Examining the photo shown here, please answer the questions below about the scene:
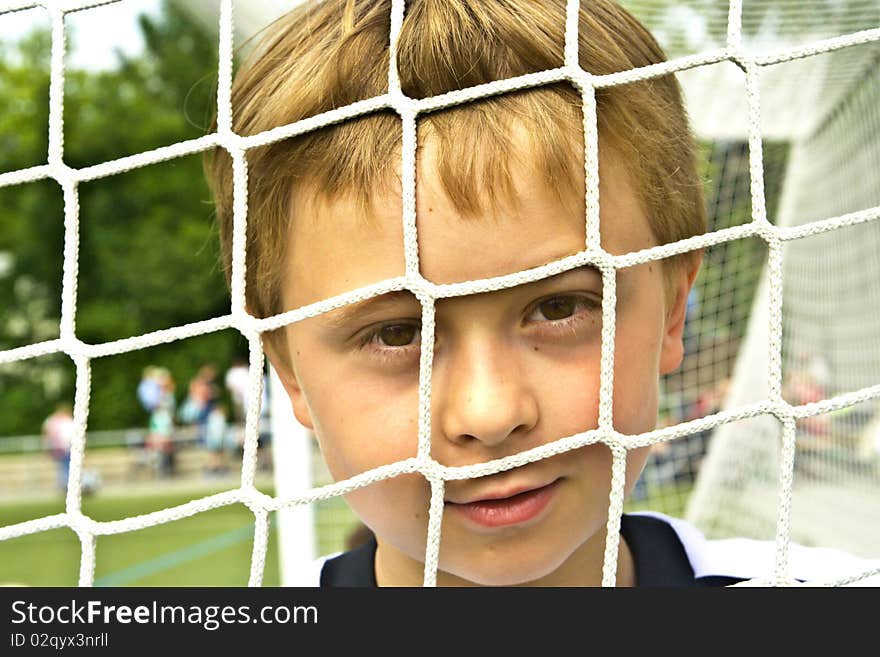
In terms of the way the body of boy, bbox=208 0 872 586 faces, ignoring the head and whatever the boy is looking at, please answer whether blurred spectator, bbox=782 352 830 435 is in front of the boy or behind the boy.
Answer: behind

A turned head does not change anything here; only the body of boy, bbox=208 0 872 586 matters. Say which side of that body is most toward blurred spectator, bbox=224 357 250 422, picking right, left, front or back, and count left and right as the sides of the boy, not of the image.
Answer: back

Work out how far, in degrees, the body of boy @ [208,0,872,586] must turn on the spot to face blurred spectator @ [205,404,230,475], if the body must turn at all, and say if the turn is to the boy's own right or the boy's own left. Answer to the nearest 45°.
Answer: approximately 180°

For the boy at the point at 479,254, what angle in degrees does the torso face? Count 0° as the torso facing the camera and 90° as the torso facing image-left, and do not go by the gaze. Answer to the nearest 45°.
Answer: approximately 0°

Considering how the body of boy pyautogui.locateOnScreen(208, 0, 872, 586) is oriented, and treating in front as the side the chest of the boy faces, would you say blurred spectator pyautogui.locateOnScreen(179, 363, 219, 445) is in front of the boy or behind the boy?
behind

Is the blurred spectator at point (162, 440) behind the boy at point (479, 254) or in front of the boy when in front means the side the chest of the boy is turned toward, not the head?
behind
